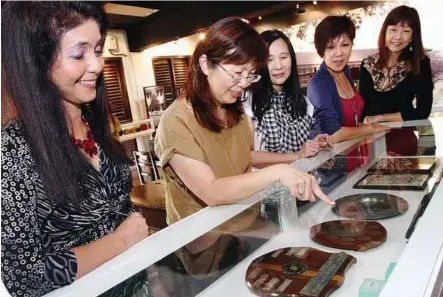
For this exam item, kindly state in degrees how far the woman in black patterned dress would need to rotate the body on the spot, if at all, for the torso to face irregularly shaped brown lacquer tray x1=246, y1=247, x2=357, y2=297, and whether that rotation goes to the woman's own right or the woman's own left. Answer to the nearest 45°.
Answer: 0° — they already face it

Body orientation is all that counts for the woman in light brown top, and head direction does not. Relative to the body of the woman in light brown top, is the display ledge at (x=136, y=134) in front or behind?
behind

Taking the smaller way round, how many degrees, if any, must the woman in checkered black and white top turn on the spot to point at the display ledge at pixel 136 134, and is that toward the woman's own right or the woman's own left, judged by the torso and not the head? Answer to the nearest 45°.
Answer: approximately 135° to the woman's own right

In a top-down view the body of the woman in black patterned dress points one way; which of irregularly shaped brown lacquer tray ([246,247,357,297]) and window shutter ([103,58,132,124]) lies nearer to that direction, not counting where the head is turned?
the irregularly shaped brown lacquer tray

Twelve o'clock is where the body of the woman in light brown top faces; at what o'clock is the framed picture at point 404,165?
The framed picture is roughly at 10 o'clock from the woman in light brown top.

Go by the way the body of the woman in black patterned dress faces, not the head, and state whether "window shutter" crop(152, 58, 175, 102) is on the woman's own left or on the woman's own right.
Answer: on the woman's own left

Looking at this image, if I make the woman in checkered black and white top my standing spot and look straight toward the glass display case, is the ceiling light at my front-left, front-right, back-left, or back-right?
back-right

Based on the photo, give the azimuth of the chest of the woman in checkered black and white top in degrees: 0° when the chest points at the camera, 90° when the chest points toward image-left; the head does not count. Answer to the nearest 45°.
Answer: approximately 0°

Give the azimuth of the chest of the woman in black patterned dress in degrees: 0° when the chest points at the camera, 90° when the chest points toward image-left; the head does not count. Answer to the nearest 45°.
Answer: approximately 315°

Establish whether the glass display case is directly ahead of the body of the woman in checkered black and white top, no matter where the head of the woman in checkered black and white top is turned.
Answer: yes

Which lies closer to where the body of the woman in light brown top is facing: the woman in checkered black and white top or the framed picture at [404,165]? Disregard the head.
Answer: the framed picture
